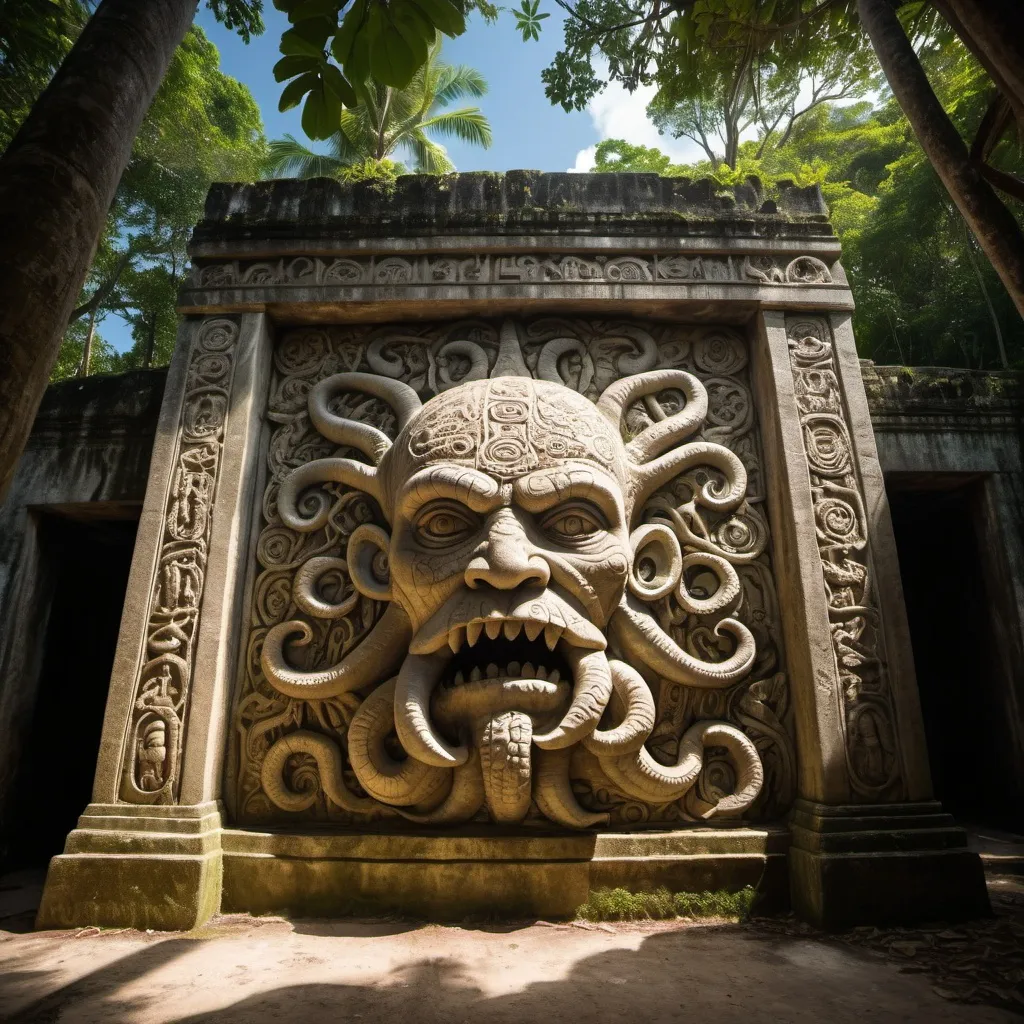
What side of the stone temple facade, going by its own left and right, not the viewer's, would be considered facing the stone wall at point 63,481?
right

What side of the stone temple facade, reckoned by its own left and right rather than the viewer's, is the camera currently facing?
front

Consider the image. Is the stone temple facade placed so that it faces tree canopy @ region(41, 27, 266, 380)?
no

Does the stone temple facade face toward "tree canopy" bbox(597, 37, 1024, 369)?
no

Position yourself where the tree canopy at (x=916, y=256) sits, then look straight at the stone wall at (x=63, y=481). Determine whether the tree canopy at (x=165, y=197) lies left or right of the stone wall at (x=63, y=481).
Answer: right
